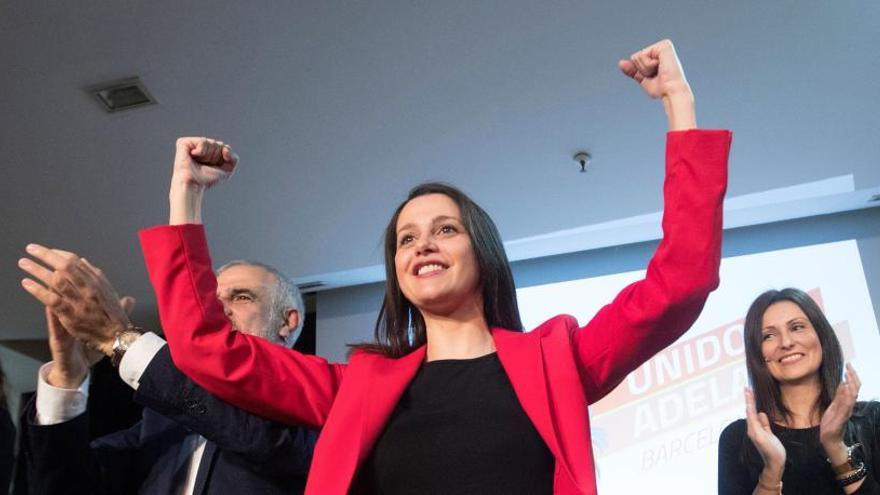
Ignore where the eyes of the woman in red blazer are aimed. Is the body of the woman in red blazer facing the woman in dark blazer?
no

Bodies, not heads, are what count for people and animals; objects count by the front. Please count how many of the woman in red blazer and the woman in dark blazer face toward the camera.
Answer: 2

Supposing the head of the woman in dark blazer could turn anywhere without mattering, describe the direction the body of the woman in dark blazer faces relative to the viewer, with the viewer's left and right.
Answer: facing the viewer

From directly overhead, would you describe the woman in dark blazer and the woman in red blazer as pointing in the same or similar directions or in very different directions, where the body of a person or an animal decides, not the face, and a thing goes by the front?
same or similar directions

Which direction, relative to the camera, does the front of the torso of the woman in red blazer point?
toward the camera
